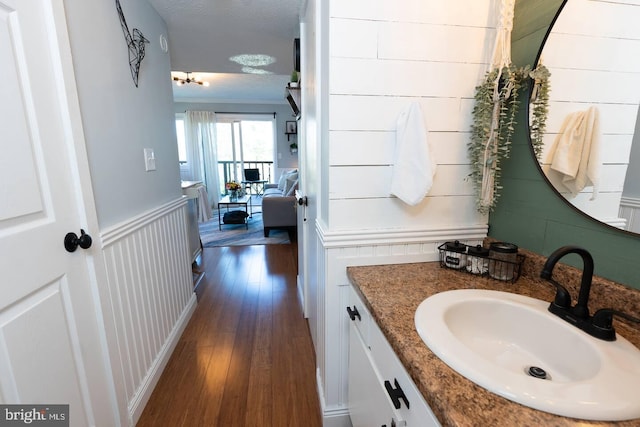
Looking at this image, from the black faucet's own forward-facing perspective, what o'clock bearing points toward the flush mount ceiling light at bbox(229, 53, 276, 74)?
The flush mount ceiling light is roughly at 2 o'clock from the black faucet.

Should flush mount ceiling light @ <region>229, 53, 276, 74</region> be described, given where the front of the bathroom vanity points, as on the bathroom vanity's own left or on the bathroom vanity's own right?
on the bathroom vanity's own right

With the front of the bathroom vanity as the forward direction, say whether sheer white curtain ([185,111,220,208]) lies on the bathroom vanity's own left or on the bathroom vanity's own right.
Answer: on the bathroom vanity's own right

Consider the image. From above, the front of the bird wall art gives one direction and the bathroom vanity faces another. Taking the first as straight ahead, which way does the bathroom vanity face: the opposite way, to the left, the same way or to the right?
the opposite way

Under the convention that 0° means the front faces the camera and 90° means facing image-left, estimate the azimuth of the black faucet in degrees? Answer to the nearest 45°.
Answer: approximately 45°

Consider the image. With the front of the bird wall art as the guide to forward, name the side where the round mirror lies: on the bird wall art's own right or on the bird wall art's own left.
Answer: on the bird wall art's own right

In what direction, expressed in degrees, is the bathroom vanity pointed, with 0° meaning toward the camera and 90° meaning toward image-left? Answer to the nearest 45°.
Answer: approximately 45°

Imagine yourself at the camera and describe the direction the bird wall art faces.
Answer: facing to the right of the viewer

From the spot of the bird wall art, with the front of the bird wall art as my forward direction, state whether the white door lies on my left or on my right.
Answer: on my right
